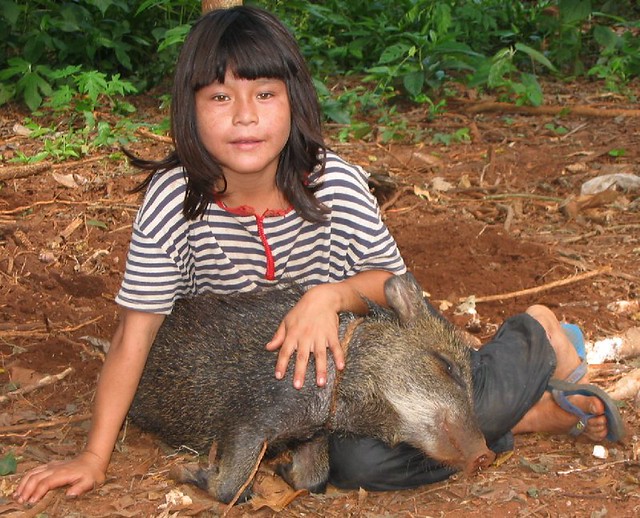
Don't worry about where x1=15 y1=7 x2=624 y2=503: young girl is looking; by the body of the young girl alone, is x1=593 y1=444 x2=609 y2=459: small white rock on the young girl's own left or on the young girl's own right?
on the young girl's own left

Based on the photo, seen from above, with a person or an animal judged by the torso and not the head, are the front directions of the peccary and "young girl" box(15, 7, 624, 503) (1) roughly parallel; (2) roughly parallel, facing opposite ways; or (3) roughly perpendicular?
roughly perpendicular

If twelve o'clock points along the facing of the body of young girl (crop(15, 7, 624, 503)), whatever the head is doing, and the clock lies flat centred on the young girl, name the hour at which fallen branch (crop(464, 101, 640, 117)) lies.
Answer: The fallen branch is roughly at 7 o'clock from the young girl.

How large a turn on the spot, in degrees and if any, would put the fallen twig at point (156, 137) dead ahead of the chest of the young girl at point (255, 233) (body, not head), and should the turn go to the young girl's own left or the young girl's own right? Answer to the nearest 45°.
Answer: approximately 180°

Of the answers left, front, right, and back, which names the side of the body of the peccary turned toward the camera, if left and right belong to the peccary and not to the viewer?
right

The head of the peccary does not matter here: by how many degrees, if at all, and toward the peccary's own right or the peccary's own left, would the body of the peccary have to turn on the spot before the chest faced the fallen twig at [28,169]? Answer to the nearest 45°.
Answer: approximately 135° to the peccary's own left

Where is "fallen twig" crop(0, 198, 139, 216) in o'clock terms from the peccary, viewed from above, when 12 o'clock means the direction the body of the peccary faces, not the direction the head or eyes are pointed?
The fallen twig is roughly at 8 o'clock from the peccary.

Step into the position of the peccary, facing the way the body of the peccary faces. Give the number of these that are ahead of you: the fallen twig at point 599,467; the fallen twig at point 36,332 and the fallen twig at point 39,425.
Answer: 1

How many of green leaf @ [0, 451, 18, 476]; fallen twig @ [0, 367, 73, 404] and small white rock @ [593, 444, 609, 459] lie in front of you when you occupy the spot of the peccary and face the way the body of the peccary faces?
1

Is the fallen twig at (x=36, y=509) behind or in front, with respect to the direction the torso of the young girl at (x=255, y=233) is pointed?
in front

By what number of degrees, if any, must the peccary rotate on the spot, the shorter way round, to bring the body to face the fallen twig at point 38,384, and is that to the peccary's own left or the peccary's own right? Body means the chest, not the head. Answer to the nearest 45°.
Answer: approximately 135° to the peccary's own left

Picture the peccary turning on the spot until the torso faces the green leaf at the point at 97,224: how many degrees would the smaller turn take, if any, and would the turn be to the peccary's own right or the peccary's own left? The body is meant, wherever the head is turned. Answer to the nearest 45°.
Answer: approximately 135° to the peccary's own left

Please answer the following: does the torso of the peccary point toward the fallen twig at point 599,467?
yes

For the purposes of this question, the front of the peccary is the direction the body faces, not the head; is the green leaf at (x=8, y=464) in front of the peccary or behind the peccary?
behind
